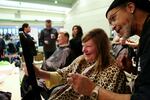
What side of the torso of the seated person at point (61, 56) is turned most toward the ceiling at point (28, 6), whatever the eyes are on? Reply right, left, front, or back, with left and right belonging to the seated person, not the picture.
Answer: right

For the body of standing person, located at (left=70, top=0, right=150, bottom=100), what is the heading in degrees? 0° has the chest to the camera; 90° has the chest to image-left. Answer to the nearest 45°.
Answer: approximately 90°

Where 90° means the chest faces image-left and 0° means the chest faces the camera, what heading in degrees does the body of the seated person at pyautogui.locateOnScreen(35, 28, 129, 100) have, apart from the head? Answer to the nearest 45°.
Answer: approximately 45°

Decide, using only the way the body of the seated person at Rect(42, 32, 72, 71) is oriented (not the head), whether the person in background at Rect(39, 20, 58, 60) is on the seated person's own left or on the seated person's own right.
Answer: on the seated person's own right

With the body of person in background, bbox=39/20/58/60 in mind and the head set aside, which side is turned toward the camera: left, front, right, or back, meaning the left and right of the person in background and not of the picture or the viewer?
front

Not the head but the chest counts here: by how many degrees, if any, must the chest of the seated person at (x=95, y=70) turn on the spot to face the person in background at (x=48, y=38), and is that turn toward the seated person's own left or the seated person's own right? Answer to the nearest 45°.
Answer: approximately 135° to the seated person's own right
